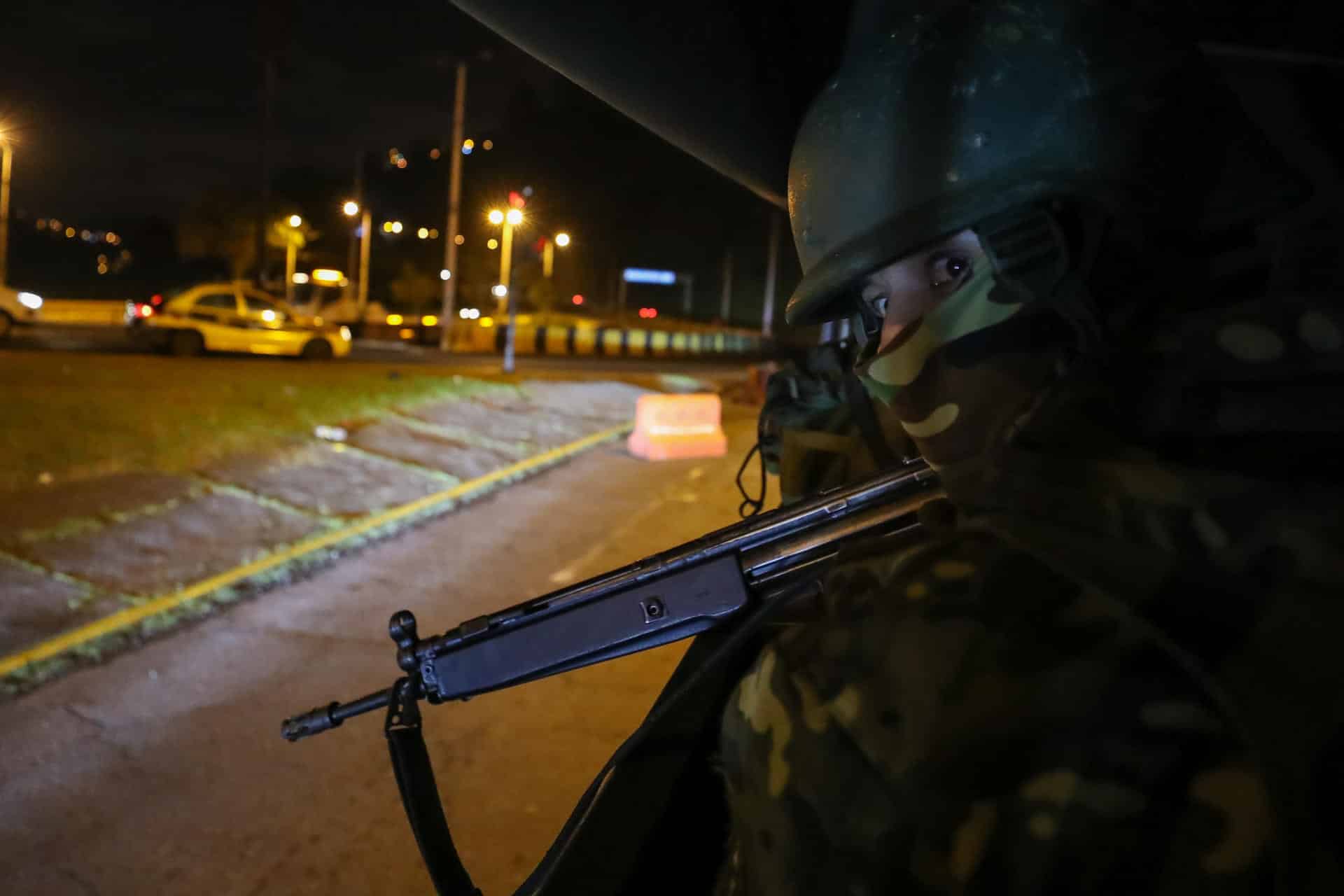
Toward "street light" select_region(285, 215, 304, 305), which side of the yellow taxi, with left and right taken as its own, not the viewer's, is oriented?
left

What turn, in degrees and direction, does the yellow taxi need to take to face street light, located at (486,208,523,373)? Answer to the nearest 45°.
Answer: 0° — it already faces it

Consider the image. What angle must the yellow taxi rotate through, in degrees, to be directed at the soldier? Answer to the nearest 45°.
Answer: approximately 90° to its right

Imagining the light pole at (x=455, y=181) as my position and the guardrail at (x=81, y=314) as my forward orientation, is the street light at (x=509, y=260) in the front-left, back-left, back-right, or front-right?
back-left

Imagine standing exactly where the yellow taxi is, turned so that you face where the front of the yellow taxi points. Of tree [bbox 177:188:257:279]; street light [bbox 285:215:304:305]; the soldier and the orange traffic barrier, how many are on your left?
2

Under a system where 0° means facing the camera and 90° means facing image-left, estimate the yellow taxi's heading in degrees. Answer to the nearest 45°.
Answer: approximately 270°

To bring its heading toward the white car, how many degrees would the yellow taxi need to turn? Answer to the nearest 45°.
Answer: approximately 135° to its left

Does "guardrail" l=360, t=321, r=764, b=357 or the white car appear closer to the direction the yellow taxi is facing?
the guardrail

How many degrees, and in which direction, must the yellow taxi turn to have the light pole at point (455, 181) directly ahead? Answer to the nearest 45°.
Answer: approximately 45° to its left

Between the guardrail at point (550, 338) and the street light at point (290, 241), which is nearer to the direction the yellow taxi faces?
the guardrail

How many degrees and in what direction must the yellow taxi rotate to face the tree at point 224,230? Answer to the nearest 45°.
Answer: approximately 90° to its left

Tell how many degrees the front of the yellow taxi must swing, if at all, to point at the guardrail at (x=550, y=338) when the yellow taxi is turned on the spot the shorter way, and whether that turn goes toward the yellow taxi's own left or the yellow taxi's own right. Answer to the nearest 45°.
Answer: approximately 45° to the yellow taxi's own left
